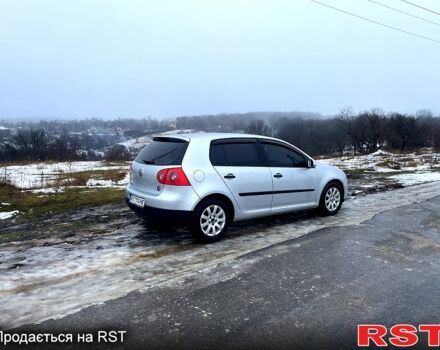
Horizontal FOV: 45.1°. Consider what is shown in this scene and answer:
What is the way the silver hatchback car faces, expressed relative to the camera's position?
facing away from the viewer and to the right of the viewer
